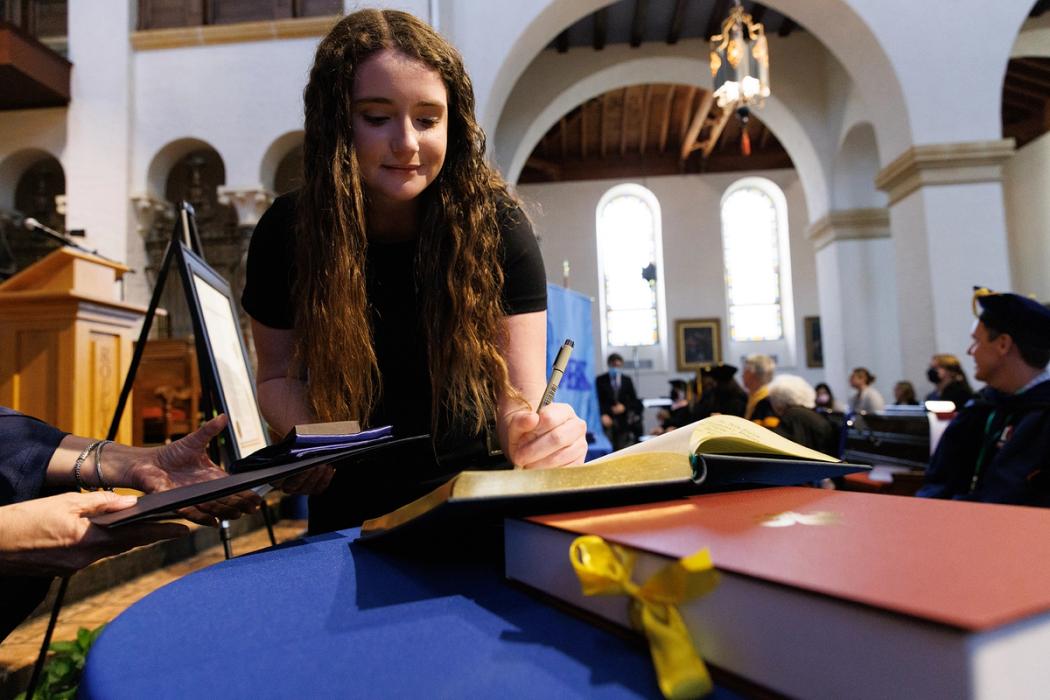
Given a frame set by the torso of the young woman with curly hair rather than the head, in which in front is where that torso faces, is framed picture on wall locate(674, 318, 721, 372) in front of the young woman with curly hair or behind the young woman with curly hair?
behind

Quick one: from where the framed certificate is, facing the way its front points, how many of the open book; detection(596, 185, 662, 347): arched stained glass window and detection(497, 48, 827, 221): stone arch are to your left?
2

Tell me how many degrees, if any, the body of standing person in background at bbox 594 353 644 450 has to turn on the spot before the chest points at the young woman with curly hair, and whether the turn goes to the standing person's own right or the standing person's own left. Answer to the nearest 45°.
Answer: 0° — they already face them

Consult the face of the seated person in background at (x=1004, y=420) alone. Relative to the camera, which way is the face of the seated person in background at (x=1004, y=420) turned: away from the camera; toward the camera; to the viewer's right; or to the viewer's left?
to the viewer's left

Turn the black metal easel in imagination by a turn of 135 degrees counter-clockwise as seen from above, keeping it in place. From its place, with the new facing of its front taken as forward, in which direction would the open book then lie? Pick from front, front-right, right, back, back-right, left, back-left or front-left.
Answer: back

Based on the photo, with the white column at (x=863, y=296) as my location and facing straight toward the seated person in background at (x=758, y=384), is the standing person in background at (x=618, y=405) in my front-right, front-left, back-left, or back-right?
front-right

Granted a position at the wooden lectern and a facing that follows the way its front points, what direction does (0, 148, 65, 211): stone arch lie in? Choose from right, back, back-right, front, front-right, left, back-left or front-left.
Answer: back-left

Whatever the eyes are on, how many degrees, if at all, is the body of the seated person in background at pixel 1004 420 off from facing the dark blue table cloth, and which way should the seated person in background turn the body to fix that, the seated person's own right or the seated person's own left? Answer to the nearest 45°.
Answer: approximately 45° to the seated person's own left

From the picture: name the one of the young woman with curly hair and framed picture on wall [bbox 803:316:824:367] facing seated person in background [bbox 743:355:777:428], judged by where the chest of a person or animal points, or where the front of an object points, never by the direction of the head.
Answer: the framed picture on wall

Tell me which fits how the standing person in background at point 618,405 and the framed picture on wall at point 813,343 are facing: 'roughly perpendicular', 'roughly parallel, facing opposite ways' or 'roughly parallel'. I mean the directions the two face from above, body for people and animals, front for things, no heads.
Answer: roughly parallel

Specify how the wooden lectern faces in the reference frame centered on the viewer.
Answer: facing the viewer and to the right of the viewer

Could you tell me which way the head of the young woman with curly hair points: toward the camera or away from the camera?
toward the camera

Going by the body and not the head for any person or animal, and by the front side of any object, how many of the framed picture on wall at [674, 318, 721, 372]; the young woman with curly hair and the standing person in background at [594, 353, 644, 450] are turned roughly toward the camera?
3

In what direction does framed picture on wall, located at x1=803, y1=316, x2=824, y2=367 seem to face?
toward the camera

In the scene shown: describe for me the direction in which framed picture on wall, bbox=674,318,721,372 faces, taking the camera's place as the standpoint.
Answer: facing the viewer

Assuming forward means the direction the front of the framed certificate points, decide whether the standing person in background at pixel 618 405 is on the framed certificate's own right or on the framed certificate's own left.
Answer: on the framed certificate's own left

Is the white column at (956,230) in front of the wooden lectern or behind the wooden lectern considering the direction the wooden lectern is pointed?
in front

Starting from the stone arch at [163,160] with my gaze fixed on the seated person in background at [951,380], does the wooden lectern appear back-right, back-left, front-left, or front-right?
front-right

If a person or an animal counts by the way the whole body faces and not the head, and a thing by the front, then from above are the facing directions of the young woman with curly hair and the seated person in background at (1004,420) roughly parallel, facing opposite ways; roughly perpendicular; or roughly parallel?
roughly perpendicular

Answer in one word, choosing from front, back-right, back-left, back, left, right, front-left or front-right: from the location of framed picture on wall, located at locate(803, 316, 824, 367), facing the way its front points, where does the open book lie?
front
